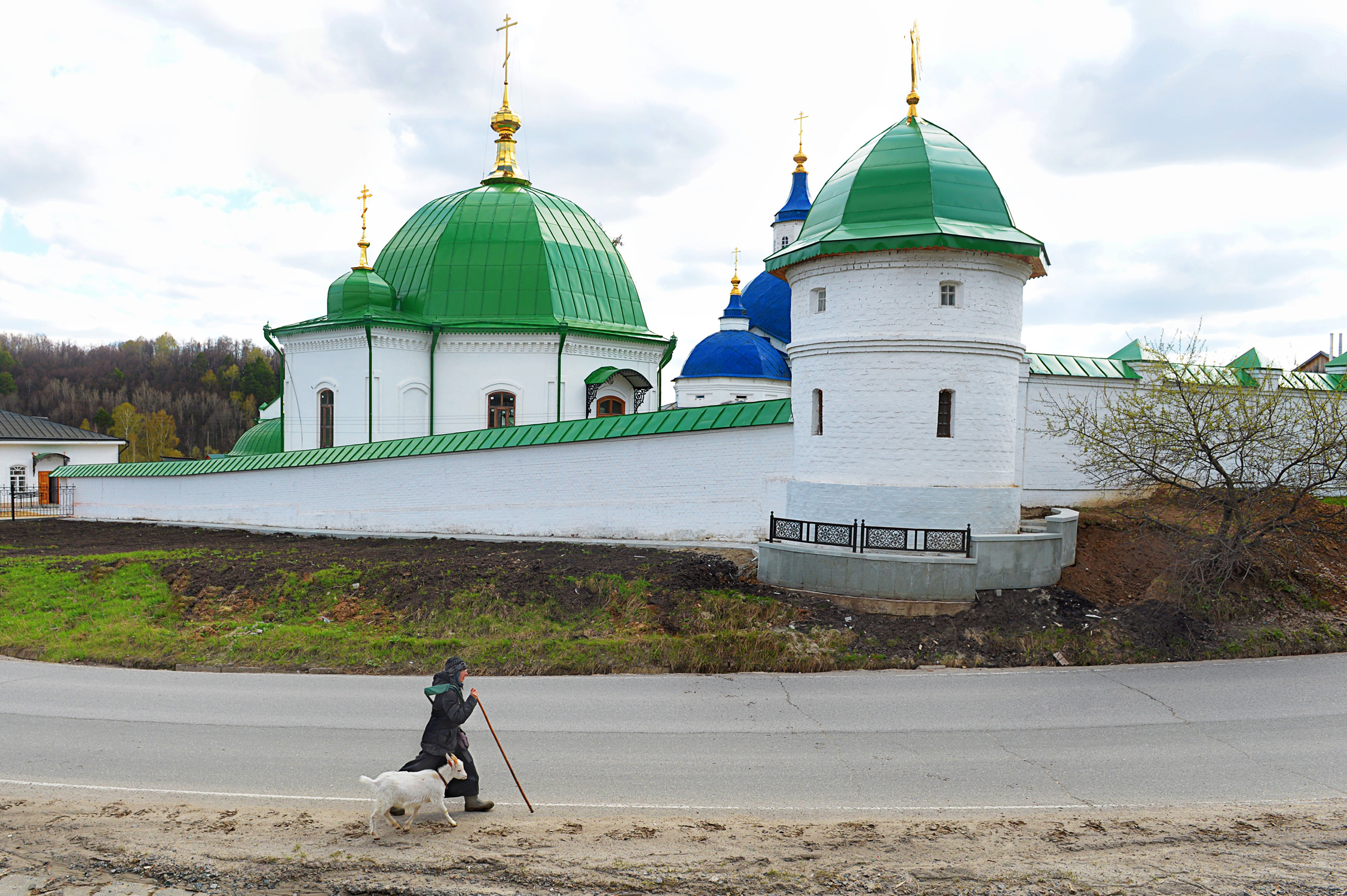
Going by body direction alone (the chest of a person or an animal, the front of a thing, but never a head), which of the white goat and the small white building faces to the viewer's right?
the white goat

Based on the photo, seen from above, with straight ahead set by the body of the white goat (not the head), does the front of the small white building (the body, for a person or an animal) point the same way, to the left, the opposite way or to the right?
to the right

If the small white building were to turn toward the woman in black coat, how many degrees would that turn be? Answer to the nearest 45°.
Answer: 0° — it already faces them

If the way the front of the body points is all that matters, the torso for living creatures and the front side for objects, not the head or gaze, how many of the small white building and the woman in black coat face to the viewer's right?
1

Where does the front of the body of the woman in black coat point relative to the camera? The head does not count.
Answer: to the viewer's right

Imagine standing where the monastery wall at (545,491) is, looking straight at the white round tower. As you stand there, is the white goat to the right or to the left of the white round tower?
right

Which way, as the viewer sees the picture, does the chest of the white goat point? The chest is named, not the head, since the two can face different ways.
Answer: to the viewer's right

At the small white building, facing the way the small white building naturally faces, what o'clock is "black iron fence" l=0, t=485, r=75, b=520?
The black iron fence is roughly at 12 o'clock from the small white building.

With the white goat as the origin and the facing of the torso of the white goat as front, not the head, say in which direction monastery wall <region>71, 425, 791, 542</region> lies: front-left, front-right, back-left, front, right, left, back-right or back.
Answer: left

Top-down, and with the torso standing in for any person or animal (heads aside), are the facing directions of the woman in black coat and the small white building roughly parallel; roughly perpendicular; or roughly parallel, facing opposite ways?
roughly perpendicular

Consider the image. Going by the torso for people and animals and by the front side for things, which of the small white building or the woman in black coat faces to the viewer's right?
the woman in black coat

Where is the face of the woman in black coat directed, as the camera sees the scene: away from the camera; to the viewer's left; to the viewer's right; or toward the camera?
to the viewer's right

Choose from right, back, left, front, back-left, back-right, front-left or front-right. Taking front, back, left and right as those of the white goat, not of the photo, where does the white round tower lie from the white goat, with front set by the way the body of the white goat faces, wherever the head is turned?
front-left
